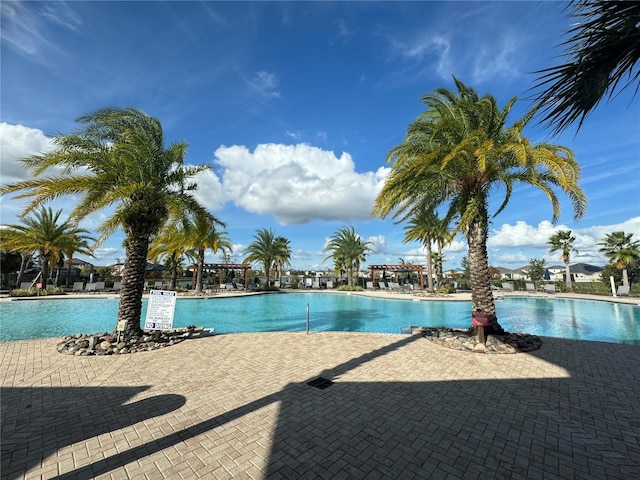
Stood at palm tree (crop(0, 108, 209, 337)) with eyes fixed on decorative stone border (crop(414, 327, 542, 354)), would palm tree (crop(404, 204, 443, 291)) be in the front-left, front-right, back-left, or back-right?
front-left

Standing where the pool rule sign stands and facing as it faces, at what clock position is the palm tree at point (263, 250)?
The palm tree is roughly at 7 o'clock from the pool rule sign.

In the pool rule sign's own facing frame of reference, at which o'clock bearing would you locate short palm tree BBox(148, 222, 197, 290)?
The short palm tree is roughly at 6 o'clock from the pool rule sign.

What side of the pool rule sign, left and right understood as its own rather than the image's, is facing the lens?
front

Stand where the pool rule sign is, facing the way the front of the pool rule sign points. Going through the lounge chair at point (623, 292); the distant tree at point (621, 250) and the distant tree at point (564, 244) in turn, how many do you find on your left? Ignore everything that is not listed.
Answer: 3

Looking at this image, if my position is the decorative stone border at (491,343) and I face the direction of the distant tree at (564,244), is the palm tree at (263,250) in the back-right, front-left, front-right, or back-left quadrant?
front-left

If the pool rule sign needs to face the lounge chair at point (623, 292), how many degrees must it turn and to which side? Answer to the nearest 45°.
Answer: approximately 90° to its left

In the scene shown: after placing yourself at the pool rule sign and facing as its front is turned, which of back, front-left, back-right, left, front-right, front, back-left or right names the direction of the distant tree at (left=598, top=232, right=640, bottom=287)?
left

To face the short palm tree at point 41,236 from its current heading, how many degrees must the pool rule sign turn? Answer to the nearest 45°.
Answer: approximately 135° to its right

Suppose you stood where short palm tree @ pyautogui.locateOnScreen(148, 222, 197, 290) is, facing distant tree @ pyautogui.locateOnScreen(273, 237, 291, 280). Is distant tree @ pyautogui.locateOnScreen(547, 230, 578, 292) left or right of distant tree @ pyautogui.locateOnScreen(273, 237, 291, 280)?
right

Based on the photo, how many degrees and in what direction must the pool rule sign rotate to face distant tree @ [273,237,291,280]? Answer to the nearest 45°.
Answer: approximately 135° to its left
